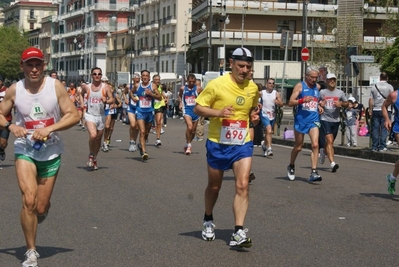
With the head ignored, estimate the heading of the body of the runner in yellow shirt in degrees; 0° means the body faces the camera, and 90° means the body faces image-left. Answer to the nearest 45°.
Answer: approximately 315°

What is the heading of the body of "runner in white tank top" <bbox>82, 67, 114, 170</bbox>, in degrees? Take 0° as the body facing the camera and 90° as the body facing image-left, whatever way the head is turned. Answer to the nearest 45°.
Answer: approximately 0°

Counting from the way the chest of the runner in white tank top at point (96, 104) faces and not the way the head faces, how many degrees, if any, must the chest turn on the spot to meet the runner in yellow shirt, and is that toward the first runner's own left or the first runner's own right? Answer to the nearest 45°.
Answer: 0° — they already face them

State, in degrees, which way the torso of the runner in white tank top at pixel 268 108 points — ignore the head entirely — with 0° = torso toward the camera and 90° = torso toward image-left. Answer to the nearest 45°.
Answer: approximately 0°

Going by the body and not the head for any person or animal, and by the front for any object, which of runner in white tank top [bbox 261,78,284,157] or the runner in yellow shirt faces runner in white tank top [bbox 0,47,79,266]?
runner in white tank top [bbox 261,78,284,157]

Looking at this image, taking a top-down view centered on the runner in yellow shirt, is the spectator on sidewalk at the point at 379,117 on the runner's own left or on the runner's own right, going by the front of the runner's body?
on the runner's own left

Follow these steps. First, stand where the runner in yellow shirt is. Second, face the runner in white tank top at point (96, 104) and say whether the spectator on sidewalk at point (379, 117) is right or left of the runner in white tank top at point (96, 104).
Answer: right

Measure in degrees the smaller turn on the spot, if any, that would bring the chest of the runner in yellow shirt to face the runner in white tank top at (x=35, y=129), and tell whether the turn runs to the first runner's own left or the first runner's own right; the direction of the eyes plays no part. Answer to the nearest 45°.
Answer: approximately 90° to the first runner's own right

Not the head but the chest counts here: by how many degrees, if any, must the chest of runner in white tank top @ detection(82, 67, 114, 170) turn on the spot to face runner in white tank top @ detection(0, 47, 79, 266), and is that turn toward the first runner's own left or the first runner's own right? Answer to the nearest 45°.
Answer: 0° — they already face them

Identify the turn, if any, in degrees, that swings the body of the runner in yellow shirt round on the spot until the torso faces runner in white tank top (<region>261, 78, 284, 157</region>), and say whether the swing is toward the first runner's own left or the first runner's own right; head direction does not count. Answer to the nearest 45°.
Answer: approximately 135° to the first runner's own left

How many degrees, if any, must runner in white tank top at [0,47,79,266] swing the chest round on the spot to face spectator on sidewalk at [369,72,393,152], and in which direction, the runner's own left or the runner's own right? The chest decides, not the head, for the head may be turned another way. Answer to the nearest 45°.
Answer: approximately 135° to the runner's own left
